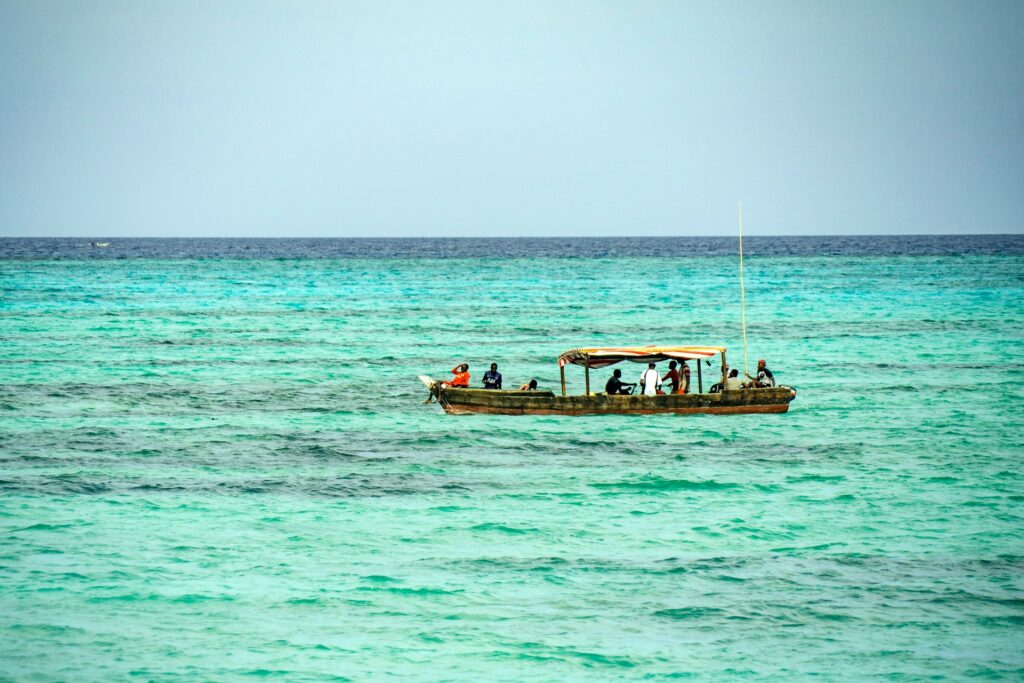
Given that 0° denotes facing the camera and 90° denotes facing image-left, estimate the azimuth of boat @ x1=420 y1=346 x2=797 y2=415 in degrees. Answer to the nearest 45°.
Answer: approximately 90°
